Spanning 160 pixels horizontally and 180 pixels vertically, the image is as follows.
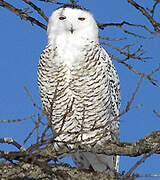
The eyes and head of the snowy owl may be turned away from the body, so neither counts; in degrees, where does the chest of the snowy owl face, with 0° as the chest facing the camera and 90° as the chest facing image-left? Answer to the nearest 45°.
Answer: approximately 0°
